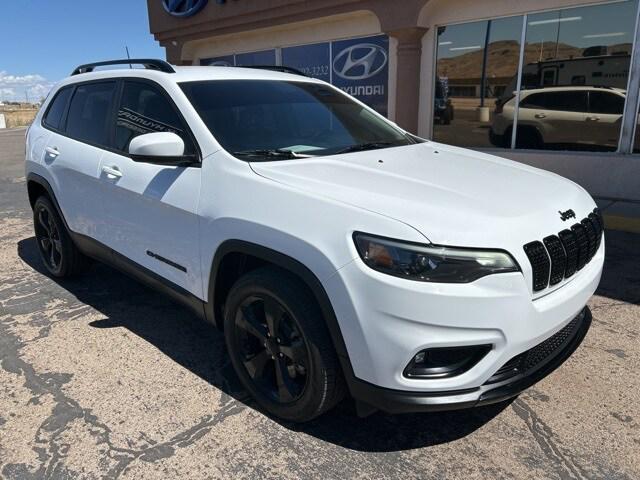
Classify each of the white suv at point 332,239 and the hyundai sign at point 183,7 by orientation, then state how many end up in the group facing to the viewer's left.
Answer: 0

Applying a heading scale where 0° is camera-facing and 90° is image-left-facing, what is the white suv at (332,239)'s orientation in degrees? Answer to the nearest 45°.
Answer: approximately 315°

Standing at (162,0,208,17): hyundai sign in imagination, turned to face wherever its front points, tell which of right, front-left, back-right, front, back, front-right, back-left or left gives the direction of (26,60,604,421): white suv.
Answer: front

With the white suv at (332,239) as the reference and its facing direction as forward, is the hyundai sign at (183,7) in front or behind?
behind

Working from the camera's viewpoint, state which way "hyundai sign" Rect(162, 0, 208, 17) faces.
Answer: facing the viewer

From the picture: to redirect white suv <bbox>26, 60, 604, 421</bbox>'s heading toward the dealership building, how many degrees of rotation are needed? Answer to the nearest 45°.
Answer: approximately 90° to its left
